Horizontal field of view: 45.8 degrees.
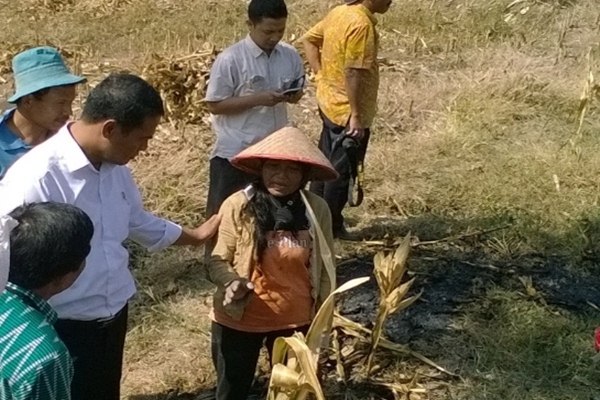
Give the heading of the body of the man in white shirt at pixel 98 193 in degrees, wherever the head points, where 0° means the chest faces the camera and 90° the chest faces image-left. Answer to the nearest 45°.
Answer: approximately 315°

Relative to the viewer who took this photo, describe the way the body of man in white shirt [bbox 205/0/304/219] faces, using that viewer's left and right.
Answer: facing the viewer and to the right of the viewer

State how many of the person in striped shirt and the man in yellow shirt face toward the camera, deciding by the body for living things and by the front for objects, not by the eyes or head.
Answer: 0

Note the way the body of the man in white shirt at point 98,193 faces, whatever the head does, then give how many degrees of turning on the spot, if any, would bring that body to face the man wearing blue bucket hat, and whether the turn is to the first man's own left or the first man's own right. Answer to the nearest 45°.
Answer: approximately 135° to the first man's own left
